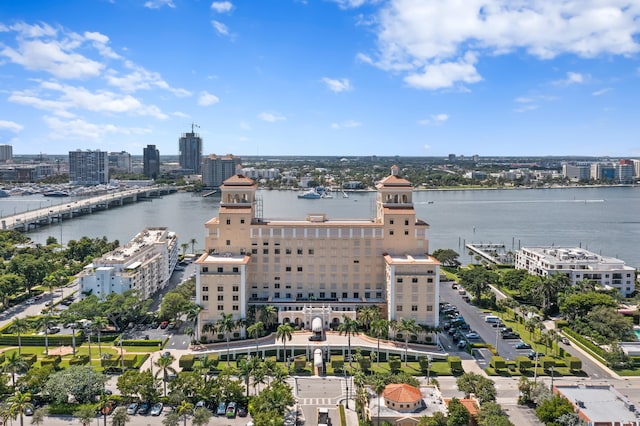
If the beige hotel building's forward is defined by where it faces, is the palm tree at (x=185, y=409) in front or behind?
in front

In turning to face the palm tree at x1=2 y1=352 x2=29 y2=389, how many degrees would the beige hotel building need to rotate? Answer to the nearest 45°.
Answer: approximately 45° to its right

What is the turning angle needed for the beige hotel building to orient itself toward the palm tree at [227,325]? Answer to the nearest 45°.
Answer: approximately 45° to its right

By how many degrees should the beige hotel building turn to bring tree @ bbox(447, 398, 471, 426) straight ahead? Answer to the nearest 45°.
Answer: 0° — it already faces it

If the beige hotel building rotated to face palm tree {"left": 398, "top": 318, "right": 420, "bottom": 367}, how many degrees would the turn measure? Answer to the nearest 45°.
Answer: approximately 45° to its left

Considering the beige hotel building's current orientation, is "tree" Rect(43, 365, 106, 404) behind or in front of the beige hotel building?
in front

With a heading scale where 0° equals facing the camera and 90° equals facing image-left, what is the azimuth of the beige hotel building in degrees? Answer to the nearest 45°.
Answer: approximately 0°

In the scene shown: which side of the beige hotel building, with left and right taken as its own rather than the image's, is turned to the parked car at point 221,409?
front

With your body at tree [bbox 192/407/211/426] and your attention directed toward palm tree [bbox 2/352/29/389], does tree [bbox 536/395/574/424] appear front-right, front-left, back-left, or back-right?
back-right

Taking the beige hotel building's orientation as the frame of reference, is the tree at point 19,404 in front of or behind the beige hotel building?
in front

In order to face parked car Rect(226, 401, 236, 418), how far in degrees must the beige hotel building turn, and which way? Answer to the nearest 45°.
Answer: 0° — it already faces it
